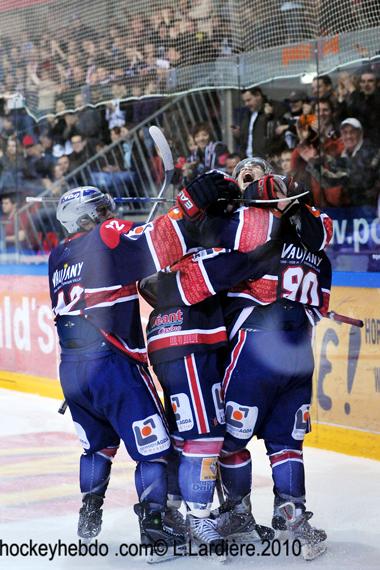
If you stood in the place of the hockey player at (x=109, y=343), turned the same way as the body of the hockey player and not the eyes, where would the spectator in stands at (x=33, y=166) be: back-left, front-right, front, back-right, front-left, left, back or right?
front-left

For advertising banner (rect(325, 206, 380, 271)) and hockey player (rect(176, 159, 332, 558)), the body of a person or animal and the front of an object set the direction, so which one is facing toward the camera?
the advertising banner

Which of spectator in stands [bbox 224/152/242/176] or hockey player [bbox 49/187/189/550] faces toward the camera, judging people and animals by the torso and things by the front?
the spectator in stands

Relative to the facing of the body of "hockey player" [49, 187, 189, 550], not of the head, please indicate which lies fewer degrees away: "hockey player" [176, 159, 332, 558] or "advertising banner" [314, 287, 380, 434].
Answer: the advertising banner

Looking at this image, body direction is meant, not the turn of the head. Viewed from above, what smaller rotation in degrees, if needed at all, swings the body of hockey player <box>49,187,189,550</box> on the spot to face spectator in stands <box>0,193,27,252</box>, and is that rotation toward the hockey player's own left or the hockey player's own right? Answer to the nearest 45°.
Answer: approximately 45° to the hockey player's own left

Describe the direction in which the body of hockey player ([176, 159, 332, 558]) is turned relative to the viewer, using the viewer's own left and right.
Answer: facing away from the viewer and to the left of the viewer

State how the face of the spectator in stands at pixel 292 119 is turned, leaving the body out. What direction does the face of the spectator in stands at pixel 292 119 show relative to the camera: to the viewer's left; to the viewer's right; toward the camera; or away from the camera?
toward the camera

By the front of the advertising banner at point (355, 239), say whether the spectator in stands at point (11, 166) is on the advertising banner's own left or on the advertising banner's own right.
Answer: on the advertising banner's own right

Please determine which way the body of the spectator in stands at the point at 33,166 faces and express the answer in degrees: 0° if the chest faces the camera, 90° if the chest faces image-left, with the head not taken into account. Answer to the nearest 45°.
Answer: approximately 315°

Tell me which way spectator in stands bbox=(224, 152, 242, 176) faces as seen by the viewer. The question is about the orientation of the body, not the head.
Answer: toward the camera

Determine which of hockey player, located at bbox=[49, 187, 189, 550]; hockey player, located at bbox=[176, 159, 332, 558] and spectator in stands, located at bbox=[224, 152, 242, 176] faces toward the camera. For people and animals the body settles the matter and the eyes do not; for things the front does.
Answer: the spectator in stands

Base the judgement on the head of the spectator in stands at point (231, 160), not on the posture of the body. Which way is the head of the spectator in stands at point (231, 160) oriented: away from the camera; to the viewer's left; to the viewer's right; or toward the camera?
toward the camera
